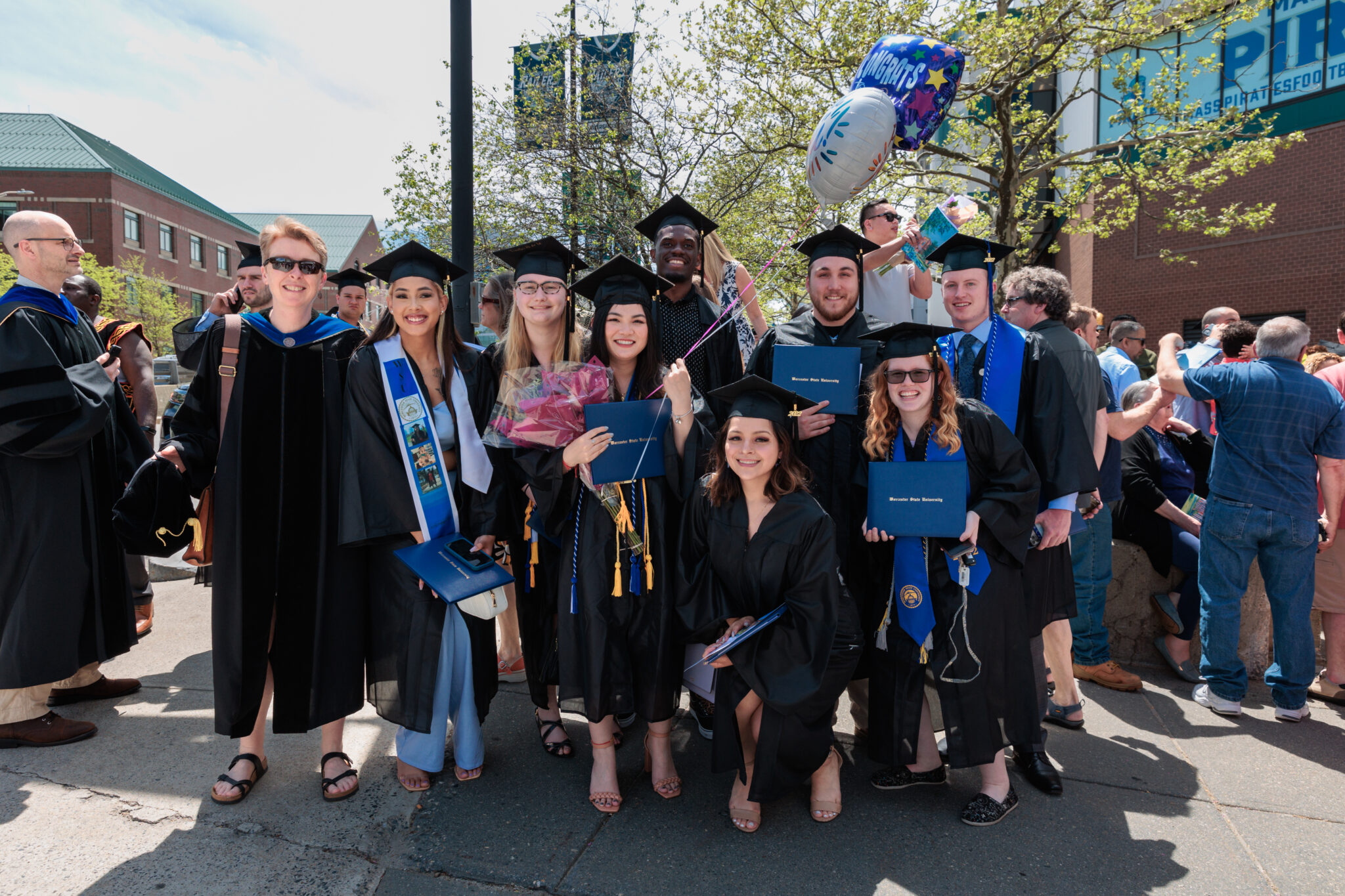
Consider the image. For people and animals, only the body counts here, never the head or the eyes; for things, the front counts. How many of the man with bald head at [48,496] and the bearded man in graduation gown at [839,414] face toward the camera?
1

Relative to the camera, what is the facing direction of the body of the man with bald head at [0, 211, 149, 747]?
to the viewer's right

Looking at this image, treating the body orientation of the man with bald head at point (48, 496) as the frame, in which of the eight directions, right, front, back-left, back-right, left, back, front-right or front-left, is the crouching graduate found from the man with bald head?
front-right

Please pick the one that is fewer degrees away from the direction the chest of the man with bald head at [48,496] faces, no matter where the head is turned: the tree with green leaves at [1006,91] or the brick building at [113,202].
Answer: the tree with green leaves

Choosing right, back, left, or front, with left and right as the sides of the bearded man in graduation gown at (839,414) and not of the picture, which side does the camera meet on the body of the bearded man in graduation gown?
front

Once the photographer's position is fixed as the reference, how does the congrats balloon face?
facing the viewer and to the left of the viewer
